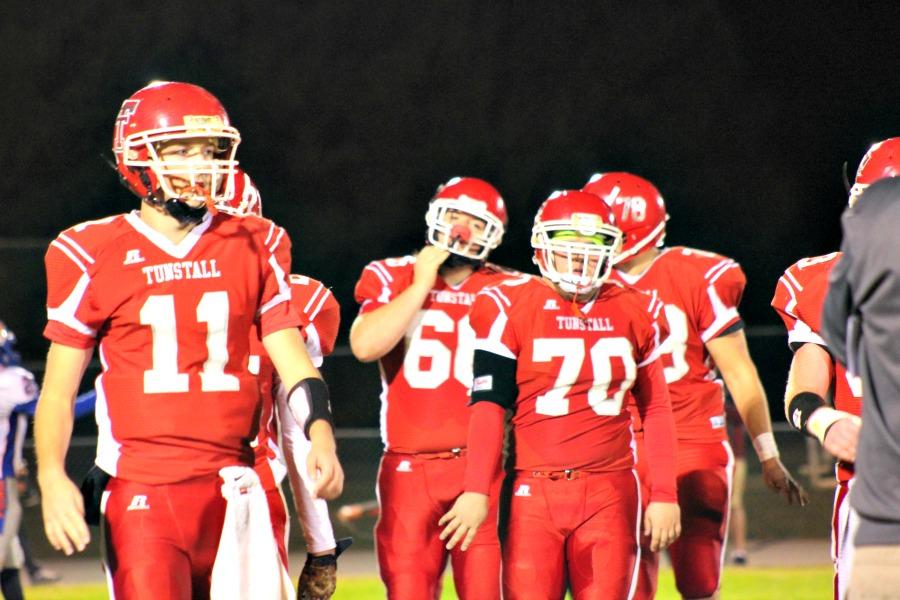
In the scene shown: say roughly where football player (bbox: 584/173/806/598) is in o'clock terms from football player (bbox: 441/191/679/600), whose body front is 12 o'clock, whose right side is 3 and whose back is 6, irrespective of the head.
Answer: football player (bbox: 584/173/806/598) is roughly at 7 o'clock from football player (bbox: 441/191/679/600).

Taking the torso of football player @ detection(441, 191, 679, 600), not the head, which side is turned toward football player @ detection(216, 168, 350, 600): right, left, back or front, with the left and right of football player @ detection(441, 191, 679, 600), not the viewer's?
right

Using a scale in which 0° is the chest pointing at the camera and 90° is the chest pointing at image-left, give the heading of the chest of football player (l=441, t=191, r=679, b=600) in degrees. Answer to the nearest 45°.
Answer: approximately 0°

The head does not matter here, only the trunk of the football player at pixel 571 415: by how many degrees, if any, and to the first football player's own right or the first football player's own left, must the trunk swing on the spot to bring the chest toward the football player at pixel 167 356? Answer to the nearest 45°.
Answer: approximately 45° to the first football player's own right
